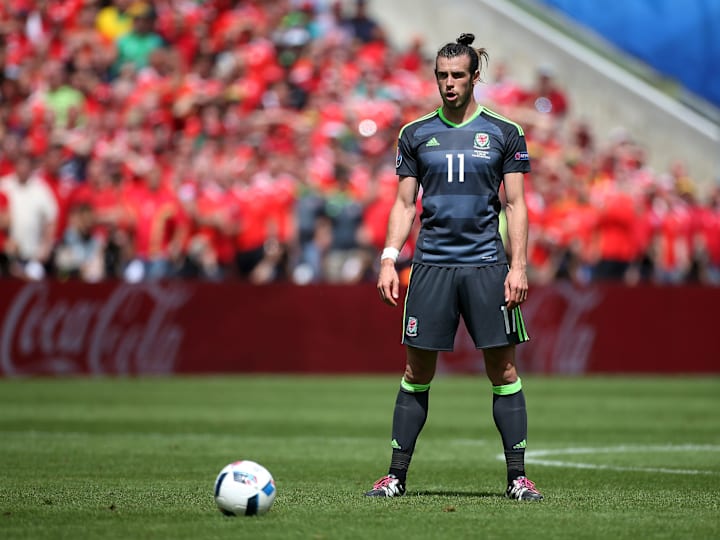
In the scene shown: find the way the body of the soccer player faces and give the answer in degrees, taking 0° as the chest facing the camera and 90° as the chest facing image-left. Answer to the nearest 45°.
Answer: approximately 0°

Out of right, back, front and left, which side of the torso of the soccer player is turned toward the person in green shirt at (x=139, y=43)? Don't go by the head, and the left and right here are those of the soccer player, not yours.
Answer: back

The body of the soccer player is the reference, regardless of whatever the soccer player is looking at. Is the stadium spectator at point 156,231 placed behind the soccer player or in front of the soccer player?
behind

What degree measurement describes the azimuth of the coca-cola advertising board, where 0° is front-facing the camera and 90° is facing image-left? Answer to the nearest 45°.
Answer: approximately 0°

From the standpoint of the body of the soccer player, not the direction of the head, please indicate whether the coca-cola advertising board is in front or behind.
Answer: behind

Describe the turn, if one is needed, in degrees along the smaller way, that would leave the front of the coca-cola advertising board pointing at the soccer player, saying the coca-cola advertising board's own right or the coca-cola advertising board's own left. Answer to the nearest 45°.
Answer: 0° — it already faces them

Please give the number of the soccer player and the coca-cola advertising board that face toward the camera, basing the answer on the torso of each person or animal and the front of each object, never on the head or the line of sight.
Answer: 2

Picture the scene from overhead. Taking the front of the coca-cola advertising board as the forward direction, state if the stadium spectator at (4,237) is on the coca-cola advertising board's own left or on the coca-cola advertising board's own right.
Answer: on the coca-cola advertising board's own right
